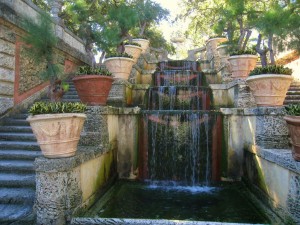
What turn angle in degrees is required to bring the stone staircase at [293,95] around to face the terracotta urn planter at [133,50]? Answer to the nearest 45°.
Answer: approximately 90° to its right

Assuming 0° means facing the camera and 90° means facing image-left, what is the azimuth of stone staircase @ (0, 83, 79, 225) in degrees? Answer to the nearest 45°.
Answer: approximately 0°

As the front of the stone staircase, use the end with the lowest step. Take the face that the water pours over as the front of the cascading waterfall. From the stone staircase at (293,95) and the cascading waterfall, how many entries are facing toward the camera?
2

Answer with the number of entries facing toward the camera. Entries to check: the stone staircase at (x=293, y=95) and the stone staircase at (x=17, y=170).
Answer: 2

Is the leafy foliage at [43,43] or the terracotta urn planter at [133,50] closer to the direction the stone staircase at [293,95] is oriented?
the leafy foliage

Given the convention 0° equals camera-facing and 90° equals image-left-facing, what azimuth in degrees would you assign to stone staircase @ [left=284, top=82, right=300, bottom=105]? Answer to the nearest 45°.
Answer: approximately 0°

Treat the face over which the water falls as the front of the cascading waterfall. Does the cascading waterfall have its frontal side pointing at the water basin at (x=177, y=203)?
yes

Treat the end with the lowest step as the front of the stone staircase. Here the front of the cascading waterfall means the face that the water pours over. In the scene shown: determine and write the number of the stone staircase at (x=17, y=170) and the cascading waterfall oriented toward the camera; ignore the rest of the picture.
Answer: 2
